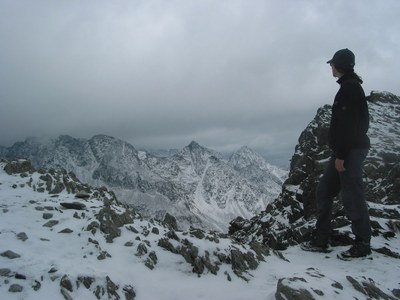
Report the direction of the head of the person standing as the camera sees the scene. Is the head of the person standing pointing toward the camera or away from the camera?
away from the camera

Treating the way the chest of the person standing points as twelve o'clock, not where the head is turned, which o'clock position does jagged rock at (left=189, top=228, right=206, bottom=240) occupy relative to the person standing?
The jagged rock is roughly at 12 o'clock from the person standing.

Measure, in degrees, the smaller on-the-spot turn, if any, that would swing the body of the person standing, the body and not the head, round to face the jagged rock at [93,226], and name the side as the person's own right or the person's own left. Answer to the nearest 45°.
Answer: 0° — they already face it

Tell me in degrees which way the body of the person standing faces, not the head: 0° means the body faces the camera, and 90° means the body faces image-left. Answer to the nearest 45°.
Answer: approximately 90°

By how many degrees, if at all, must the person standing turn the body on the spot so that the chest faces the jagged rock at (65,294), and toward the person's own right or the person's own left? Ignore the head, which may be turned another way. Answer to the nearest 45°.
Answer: approximately 45° to the person's own left

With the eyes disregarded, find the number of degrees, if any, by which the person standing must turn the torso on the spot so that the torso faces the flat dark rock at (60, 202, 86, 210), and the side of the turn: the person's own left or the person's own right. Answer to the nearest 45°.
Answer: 0° — they already face it

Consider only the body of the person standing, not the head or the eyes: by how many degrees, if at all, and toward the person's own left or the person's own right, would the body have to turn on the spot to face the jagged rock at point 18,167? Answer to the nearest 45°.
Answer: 0° — they already face it

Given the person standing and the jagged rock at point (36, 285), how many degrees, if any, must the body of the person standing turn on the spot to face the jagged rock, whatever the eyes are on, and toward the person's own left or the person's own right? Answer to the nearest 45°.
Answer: approximately 45° to the person's own left
